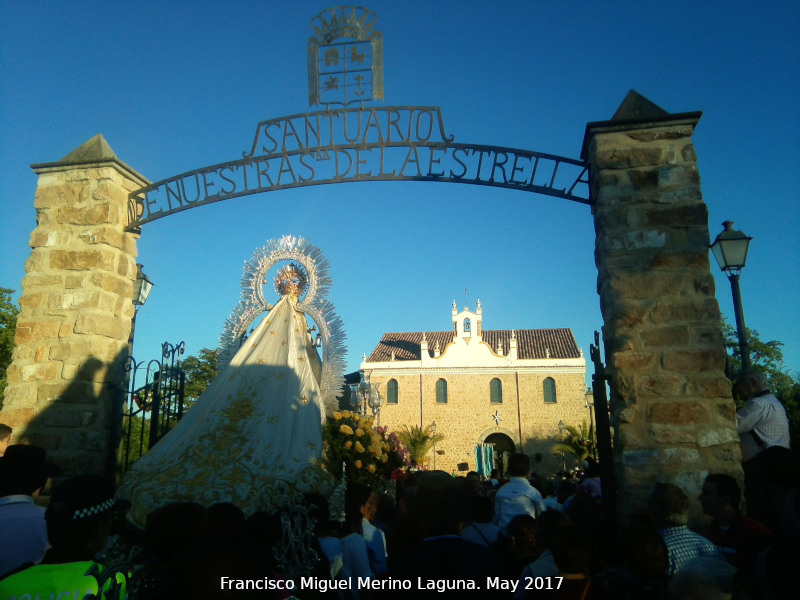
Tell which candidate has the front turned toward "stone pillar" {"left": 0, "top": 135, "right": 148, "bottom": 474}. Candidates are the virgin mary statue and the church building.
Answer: the church building

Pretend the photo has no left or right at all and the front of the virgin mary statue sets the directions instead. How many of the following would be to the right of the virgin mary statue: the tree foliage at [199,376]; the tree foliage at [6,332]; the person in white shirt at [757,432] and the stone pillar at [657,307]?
2

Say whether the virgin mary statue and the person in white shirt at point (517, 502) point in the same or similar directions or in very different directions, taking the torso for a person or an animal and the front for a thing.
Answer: same or similar directions

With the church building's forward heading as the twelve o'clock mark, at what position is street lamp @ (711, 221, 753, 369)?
The street lamp is roughly at 12 o'clock from the church building.

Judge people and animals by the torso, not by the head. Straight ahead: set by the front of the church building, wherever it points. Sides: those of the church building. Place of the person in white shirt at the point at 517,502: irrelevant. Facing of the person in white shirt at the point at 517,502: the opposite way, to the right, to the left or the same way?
the opposite way

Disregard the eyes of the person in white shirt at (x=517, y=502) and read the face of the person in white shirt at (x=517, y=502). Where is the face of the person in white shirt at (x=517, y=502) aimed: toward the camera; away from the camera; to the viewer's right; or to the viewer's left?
away from the camera

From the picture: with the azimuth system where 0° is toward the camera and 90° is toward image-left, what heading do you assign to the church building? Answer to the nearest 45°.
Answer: approximately 0°

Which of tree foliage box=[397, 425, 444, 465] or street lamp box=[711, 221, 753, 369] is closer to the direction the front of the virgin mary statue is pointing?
the tree foliage

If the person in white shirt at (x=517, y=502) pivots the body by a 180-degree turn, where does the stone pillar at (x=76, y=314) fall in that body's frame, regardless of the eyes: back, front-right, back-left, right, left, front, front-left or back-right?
right

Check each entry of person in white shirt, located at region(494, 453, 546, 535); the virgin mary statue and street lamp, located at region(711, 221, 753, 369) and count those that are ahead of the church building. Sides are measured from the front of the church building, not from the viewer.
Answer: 3

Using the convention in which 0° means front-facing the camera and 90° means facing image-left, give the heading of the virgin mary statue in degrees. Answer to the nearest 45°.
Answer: approximately 225°

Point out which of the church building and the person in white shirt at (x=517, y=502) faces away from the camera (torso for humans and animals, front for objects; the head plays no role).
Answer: the person in white shirt

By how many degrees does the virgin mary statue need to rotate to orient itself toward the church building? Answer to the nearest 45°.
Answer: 0° — it already faces it

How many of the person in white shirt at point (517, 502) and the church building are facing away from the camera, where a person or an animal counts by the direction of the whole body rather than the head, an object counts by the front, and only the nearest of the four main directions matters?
1

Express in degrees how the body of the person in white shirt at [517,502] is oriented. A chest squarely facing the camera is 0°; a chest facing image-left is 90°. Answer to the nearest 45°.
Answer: approximately 180°

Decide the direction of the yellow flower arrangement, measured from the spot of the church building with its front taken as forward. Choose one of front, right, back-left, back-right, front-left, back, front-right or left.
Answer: front

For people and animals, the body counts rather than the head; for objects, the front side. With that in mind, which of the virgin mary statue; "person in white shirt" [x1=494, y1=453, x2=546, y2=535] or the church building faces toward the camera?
the church building

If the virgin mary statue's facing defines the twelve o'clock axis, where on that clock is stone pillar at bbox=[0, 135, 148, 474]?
The stone pillar is roughly at 8 o'clock from the virgin mary statue.
